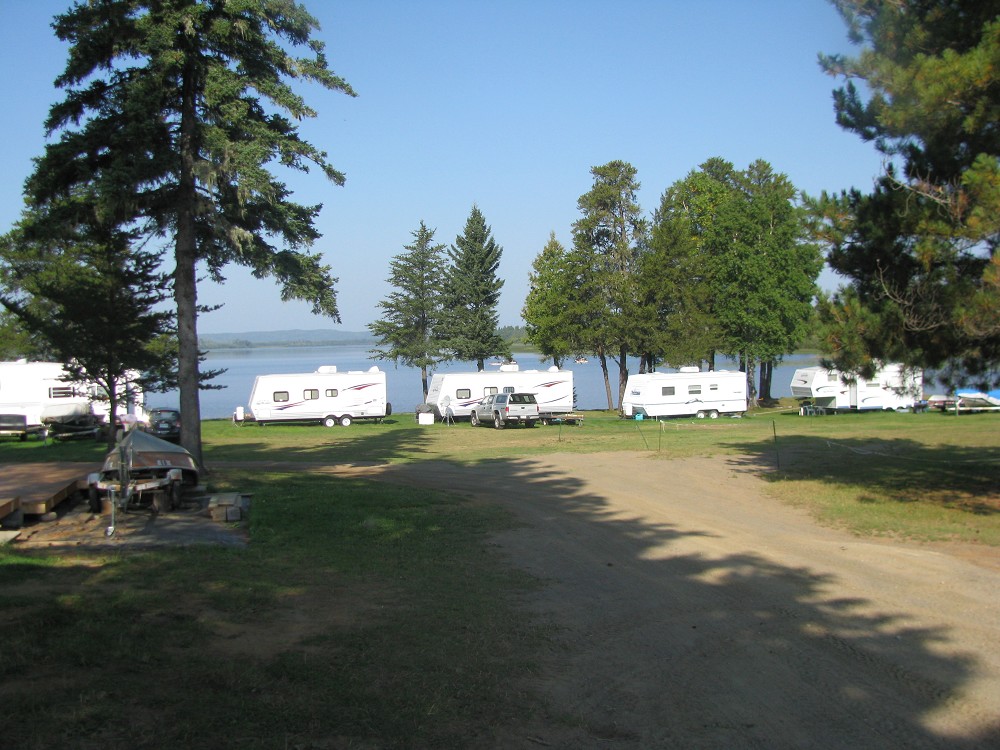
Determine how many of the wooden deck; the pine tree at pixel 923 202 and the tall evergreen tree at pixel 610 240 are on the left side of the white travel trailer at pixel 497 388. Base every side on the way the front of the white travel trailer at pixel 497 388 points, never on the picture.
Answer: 2

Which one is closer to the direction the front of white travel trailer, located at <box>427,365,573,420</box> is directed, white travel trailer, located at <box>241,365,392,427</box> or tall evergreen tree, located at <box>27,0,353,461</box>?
the white travel trailer

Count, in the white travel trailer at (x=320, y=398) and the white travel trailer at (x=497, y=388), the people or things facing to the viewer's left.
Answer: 2

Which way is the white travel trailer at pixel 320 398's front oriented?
to the viewer's left

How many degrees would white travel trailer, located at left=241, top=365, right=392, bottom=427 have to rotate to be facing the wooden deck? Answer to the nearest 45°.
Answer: approximately 90° to its left

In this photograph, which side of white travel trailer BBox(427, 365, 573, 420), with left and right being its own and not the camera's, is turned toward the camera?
left

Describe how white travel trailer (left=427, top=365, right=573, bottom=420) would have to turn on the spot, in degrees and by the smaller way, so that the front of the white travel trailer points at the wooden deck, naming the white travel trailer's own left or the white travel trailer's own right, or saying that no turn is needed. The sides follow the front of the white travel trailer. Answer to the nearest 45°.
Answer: approximately 90° to the white travel trailer's own left

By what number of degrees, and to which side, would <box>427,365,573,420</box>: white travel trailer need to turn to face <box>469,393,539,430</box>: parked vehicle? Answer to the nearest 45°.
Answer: approximately 90° to its left

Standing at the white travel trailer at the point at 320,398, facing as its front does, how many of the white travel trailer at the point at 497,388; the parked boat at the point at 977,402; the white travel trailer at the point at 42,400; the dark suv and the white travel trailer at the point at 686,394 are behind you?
3
